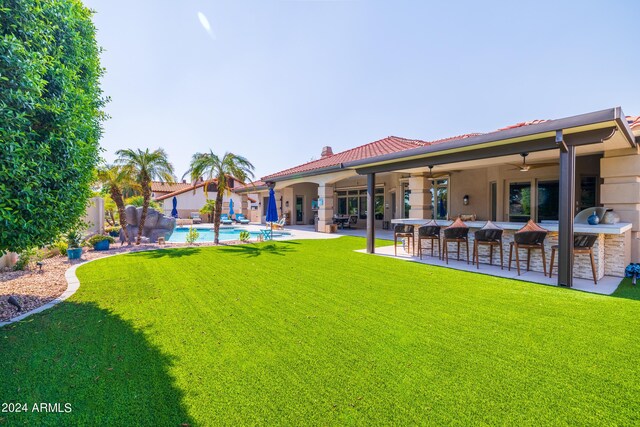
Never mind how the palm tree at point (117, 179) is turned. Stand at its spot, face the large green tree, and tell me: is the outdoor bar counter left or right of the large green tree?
left

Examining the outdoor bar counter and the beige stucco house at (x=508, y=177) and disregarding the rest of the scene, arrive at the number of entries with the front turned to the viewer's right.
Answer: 0

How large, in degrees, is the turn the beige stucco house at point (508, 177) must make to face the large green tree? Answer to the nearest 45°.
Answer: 0° — it already faces it

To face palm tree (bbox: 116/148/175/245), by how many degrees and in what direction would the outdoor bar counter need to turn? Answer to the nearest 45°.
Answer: approximately 45° to its right

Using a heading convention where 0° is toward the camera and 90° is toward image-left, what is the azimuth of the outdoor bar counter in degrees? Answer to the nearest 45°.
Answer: approximately 45°

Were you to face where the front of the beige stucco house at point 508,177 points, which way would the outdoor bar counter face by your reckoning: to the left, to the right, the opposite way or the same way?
the same way

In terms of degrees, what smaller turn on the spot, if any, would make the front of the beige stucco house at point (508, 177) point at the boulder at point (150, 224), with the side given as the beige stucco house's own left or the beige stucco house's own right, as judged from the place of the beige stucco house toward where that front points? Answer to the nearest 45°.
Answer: approximately 45° to the beige stucco house's own right

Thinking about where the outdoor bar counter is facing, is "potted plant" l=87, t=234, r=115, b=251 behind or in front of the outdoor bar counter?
in front

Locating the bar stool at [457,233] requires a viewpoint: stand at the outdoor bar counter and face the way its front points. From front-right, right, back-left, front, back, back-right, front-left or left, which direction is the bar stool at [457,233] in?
front-right

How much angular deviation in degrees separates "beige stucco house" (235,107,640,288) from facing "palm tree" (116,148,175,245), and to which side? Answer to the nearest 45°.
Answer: approximately 45° to its right

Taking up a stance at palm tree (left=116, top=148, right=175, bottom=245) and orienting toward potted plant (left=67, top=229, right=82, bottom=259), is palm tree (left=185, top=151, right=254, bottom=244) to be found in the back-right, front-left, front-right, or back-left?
back-left
